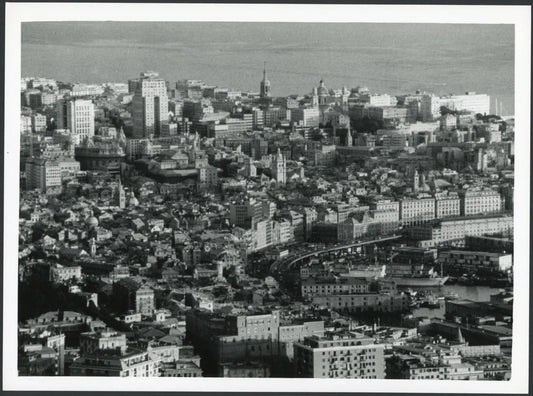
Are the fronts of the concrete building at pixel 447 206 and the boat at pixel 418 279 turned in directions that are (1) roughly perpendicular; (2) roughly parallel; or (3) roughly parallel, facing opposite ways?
roughly perpendicular

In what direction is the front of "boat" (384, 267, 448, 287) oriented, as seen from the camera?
facing to the right of the viewer

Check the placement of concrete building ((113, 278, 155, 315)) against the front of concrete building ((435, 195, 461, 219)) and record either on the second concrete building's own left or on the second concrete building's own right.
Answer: on the second concrete building's own right

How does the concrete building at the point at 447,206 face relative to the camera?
toward the camera

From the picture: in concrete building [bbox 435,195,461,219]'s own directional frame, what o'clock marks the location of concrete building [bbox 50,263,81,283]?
concrete building [bbox 50,263,81,283] is roughly at 2 o'clock from concrete building [bbox 435,195,461,219].

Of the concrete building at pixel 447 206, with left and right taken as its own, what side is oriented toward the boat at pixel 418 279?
front

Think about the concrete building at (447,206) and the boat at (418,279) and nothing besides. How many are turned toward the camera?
1
